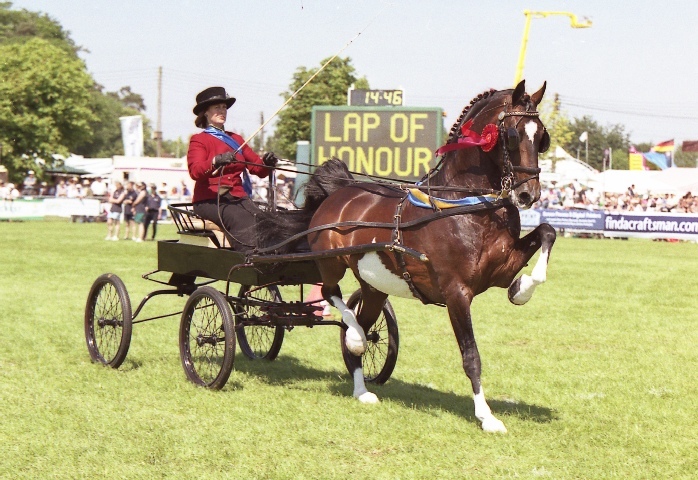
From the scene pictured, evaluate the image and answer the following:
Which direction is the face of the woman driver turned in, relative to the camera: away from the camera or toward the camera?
toward the camera

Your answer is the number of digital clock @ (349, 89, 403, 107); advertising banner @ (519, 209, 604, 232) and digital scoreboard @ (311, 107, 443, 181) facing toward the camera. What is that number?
3

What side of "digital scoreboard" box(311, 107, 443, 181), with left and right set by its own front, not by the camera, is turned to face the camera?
front

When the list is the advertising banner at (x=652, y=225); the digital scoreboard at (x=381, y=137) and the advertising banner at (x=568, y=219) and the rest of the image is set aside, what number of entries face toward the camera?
3

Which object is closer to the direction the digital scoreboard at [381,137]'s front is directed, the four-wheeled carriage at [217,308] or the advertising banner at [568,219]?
the four-wheeled carriage

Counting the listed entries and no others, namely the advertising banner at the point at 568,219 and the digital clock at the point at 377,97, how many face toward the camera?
2

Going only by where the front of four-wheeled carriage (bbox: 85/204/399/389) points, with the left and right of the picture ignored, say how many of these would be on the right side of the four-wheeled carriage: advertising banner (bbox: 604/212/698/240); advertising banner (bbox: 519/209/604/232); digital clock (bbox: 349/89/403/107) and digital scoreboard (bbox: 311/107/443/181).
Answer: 0

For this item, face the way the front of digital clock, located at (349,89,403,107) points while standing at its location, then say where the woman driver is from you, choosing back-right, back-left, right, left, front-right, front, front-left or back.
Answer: front

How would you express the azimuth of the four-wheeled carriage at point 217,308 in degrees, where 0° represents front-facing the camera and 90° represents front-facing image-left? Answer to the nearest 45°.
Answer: approximately 315°

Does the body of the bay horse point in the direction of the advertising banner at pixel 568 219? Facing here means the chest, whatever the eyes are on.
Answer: no

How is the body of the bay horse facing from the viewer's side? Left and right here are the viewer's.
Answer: facing the viewer and to the right of the viewer

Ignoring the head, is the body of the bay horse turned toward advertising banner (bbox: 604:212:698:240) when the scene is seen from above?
no

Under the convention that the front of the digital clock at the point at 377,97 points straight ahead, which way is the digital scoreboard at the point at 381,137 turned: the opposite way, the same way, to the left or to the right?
the same way

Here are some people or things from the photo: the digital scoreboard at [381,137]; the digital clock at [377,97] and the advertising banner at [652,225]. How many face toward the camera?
3

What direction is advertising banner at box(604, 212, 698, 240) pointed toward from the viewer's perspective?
toward the camera

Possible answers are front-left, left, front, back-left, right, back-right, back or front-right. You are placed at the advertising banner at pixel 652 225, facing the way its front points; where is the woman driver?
front

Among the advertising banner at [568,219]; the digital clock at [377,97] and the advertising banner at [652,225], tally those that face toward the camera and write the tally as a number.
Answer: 3
